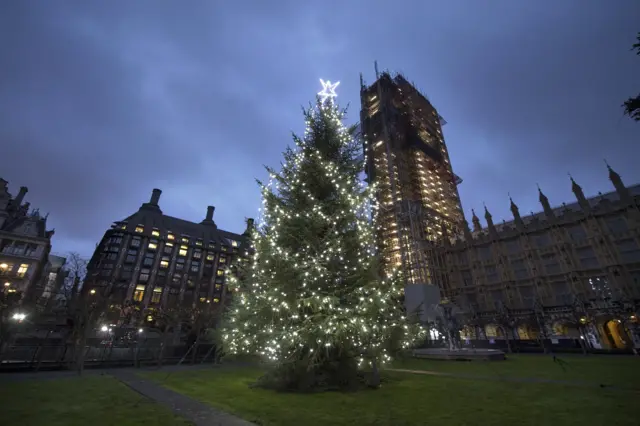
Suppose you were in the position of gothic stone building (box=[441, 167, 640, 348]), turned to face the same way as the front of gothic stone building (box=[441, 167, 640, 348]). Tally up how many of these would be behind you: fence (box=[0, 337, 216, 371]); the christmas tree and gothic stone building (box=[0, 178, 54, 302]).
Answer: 0

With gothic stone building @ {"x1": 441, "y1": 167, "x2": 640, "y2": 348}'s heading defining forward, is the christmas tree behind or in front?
in front

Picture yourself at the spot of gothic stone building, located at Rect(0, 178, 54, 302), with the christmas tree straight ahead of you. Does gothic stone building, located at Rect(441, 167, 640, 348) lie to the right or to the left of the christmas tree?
left

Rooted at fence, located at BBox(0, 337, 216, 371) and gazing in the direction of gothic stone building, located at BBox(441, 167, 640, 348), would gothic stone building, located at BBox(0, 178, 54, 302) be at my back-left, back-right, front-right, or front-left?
back-left

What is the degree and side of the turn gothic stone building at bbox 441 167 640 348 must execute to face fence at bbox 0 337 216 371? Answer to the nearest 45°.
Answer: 0° — it already faces it

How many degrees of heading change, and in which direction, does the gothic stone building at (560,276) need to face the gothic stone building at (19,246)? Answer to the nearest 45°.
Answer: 0° — it already faces it

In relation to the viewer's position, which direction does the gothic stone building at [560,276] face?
facing the viewer and to the left of the viewer
